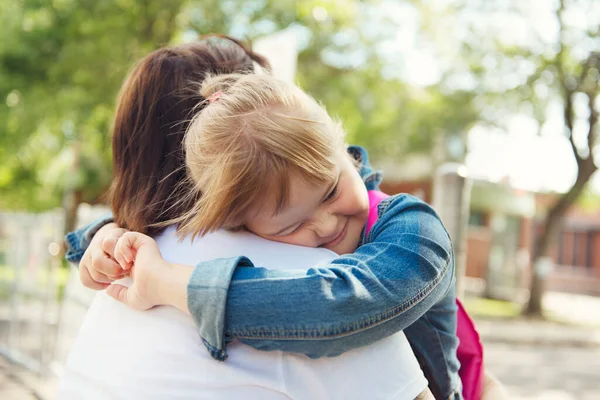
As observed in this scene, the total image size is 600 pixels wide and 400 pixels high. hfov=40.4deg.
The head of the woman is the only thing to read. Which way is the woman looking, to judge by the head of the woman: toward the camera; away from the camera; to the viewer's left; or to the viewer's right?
away from the camera

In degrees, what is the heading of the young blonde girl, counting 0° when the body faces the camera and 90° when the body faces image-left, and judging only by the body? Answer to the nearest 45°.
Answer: approximately 45°

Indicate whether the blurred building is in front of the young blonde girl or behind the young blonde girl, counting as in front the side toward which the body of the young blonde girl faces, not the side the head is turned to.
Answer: behind

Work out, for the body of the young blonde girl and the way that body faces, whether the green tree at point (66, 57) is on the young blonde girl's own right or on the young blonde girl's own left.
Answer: on the young blonde girl's own right

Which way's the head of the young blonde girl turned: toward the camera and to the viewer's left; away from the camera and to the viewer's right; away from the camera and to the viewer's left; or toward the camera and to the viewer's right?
toward the camera and to the viewer's right

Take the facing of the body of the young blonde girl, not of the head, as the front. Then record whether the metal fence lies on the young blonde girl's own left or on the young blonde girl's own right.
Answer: on the young blonde girl's own right
